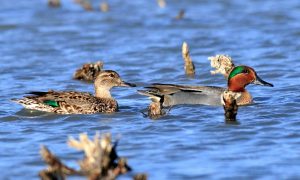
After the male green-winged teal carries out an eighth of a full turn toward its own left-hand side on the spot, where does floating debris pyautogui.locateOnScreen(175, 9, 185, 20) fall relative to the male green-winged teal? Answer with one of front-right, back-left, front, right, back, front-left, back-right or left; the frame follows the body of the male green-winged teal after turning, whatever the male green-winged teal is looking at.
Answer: front-left

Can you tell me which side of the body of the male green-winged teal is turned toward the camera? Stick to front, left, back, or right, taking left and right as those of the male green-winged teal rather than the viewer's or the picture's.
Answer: right

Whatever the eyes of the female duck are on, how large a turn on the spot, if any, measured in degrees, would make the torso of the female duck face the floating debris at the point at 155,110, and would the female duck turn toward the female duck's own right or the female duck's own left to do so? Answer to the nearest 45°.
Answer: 0° — it already faces it

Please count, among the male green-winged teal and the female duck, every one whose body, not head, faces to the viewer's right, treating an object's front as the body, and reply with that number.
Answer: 2

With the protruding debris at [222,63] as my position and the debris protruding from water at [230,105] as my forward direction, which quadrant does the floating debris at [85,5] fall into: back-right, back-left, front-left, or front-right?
back-right

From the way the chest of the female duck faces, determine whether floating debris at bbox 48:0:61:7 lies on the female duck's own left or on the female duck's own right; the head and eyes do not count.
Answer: on the female duck's own left

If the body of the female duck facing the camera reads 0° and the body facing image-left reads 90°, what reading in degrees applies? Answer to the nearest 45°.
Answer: approximately 270°

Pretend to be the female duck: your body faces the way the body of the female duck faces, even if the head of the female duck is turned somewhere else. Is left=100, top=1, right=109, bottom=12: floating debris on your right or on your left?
on your left

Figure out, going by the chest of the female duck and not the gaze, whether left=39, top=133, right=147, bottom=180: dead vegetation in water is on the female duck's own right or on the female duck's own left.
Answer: on the female duck's own right
